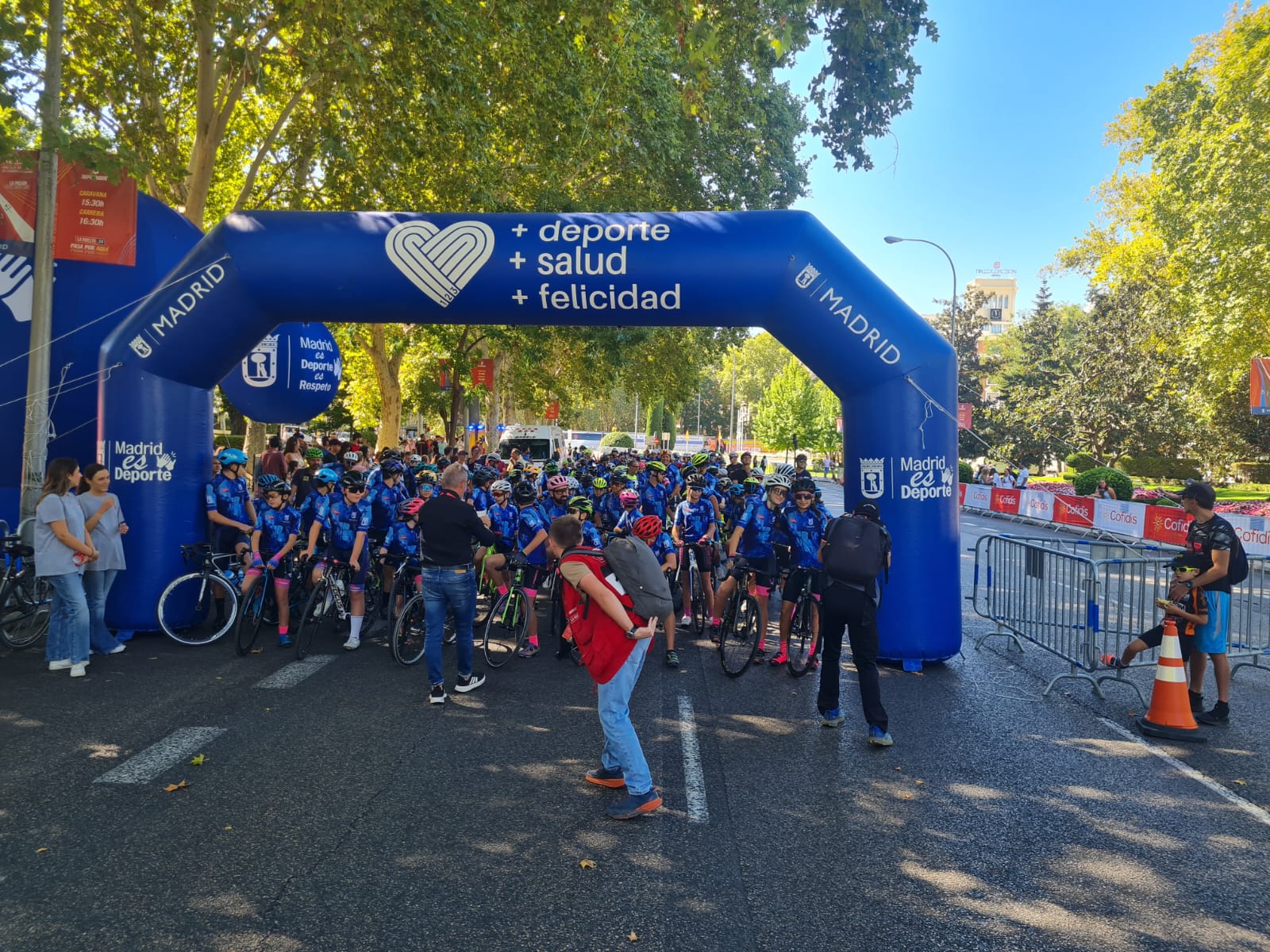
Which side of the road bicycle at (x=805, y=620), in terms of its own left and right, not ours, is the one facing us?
front

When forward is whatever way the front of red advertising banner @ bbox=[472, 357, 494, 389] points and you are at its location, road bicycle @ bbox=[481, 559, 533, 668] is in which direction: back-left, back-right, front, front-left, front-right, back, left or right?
front

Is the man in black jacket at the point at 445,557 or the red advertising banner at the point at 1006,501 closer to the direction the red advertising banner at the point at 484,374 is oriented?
the man in black jacket

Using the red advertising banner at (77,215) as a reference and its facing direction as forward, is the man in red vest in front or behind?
in front

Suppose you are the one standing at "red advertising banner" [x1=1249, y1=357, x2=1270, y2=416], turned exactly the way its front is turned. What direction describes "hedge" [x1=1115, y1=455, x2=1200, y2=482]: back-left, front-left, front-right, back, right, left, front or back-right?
back

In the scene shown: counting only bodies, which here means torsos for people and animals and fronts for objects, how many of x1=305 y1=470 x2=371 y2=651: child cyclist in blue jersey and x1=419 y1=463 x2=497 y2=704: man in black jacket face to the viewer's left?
0

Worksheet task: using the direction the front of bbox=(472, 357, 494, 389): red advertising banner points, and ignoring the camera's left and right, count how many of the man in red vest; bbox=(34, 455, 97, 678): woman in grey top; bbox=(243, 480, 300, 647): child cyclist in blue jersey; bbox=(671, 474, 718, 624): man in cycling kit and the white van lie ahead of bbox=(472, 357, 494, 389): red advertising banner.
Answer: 4

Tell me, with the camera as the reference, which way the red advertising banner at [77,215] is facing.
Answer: facing the viewer

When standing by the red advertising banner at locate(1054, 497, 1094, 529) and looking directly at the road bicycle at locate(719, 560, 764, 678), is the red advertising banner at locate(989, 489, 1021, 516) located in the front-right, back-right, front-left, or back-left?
back-right

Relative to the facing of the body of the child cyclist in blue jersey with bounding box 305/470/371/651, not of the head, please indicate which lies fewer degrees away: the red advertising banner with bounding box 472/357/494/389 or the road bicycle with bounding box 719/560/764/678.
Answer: the road bicycle

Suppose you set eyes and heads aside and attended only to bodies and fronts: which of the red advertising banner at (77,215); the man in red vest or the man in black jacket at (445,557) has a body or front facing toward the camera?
the red advertising banner

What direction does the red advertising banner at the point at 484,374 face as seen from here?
toward the camera

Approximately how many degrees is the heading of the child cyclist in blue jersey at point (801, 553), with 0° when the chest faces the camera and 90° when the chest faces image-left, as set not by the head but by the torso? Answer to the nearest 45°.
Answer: approximately 0°

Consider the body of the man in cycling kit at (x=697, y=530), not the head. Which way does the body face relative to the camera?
toward the camera

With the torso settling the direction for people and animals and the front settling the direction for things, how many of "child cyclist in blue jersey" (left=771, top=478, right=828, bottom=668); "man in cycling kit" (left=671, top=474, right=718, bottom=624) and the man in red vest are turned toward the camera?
2

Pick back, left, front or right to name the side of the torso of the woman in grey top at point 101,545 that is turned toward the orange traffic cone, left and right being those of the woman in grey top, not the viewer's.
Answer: front
